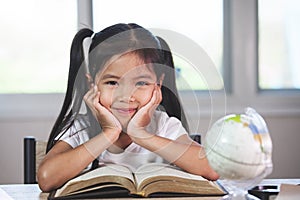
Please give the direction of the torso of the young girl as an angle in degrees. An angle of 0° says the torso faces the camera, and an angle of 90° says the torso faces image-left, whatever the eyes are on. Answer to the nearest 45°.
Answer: approximately 0°
